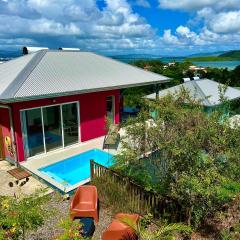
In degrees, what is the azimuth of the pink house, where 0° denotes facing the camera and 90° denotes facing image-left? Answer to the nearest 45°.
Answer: approximately 315°

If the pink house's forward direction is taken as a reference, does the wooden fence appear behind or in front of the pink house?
in front

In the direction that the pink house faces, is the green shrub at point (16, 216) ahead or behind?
ahead

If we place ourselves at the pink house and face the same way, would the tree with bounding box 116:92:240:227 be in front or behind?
in front
